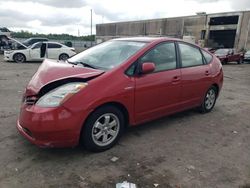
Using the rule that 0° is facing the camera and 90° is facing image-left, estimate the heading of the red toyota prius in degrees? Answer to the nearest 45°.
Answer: approximately 45°

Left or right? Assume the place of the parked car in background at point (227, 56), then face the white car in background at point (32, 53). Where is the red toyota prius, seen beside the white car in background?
left

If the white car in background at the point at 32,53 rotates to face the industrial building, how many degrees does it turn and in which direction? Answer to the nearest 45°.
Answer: approximately 135° to its right

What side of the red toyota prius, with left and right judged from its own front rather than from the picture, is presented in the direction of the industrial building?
back

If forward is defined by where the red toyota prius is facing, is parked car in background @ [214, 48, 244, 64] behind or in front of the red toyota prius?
behind

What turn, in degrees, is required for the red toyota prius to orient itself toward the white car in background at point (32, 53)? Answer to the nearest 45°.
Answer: approximately 90° to its right

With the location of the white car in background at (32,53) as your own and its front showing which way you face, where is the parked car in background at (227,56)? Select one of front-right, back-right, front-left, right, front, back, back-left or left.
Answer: back

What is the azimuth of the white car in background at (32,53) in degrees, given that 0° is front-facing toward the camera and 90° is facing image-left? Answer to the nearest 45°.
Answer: approximately 90°

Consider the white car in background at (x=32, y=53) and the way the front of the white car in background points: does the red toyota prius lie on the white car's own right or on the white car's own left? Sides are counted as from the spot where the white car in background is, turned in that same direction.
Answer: on the white car's own left
